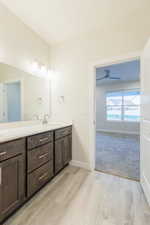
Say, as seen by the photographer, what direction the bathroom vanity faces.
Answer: facing the viewer and to the right of the viewer

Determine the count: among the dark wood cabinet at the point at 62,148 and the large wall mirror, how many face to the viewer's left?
0

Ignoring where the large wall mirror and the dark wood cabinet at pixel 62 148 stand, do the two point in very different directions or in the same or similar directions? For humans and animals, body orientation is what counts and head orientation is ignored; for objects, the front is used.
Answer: same or similar directions

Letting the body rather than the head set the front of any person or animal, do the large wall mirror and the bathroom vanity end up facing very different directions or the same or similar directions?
same or similar directions

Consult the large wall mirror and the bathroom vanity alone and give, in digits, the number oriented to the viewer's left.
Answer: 0

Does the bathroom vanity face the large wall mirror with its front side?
no
